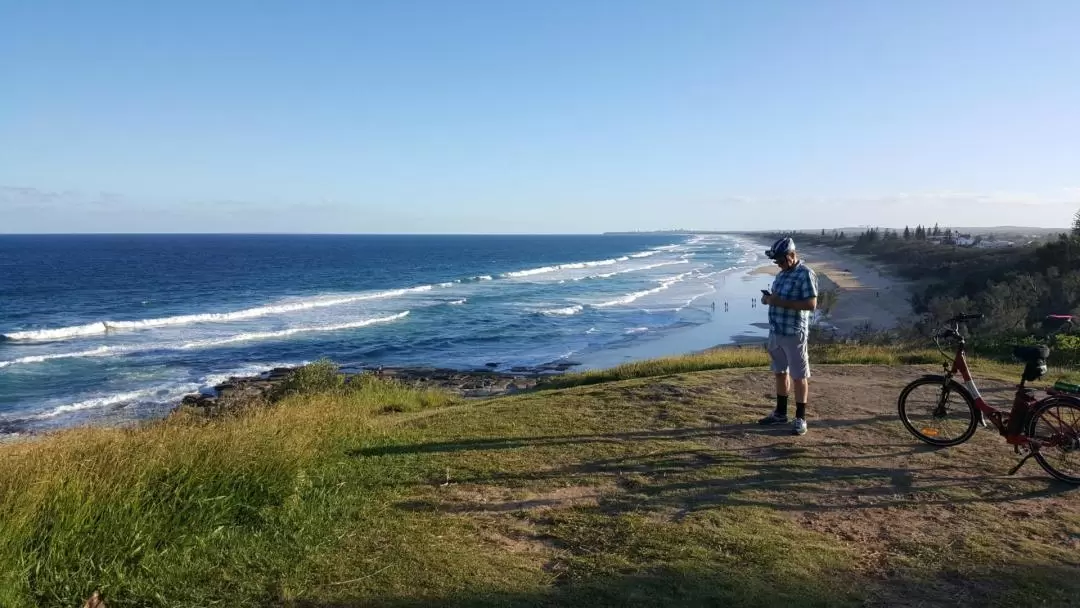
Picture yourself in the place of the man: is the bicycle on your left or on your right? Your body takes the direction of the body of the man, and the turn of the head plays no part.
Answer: on your left

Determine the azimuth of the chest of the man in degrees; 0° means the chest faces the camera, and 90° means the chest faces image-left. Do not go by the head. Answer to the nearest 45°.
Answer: approximately 45°

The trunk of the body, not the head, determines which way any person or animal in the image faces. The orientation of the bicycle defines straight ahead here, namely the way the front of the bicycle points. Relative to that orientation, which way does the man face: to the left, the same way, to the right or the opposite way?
to the left

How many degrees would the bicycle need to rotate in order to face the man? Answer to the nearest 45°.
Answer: approximately 45° to its left

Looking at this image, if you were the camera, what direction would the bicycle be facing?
facing away from the viewer and to the left of the viewer
